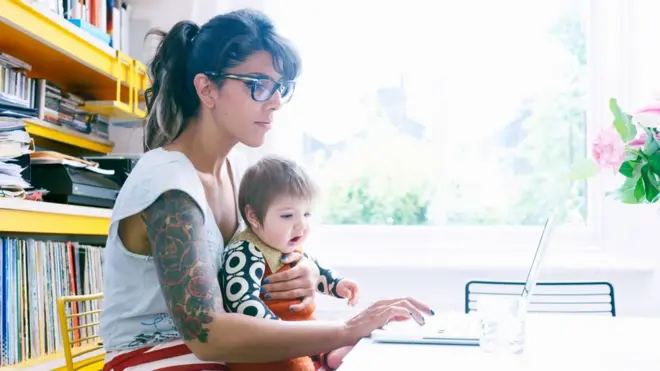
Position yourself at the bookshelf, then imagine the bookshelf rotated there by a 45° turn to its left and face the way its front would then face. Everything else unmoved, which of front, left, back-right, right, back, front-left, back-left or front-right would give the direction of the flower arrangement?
front-right

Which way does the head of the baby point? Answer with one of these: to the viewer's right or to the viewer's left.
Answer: to the viewer's right

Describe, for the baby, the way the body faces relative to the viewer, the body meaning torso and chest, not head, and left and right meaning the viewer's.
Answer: facing the viewer and to the right of the viewer

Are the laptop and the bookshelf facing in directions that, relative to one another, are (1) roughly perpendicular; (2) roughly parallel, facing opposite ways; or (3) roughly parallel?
roughly parallel, facing opposite ways

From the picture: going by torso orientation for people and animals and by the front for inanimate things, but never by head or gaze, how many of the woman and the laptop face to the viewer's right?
1

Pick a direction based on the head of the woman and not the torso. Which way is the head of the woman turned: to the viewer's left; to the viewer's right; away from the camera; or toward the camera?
to the viewer's right

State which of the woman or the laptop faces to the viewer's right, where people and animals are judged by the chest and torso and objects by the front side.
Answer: the woman

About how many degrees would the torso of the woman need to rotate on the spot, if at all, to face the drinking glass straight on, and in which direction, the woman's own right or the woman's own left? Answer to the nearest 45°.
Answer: approximately 45° to the woman's own right

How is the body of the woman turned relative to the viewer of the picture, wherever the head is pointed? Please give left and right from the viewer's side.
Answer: facing to the right of the viewer

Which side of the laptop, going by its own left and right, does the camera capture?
left

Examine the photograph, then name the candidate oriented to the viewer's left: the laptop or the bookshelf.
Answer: the laptop

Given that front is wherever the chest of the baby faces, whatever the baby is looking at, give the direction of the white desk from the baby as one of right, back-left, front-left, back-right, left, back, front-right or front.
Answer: front

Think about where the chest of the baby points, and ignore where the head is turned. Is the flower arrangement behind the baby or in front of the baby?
in front
